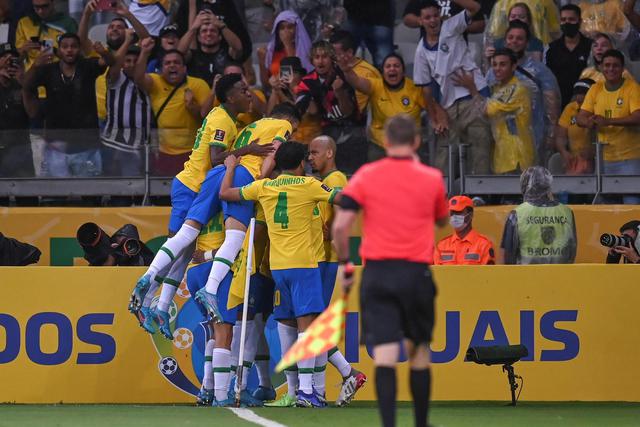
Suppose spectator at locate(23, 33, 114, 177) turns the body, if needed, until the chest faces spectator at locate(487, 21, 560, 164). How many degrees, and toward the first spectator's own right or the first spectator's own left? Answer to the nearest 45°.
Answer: approximately 90° to the first spectator's own left

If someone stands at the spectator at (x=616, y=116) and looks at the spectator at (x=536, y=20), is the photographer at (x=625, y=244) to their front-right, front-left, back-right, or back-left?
back-left

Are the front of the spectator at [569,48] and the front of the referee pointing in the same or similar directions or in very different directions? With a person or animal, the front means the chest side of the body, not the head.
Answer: very different directions
